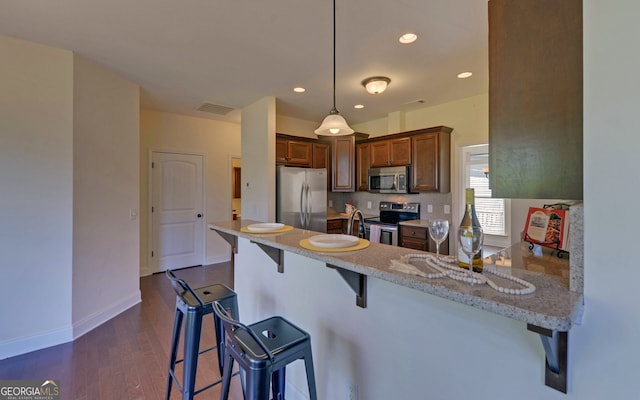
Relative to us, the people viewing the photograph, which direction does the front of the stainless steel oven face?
facing the viewer and to the left of the viewer

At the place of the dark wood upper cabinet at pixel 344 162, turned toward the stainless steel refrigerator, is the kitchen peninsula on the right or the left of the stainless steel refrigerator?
left

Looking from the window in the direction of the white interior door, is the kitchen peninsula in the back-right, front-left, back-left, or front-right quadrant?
front-left

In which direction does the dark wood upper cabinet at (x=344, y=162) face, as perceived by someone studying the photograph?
facing the viewer

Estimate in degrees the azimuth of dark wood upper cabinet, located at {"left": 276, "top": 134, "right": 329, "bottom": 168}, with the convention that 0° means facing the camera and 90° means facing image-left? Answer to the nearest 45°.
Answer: approximately 315°

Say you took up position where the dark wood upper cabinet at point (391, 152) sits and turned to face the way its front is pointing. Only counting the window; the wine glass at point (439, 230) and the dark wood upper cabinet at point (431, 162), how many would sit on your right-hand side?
0

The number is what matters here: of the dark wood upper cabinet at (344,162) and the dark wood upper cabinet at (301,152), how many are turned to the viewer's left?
0

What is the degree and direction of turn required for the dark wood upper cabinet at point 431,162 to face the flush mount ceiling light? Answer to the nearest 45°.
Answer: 0° — it already faces it

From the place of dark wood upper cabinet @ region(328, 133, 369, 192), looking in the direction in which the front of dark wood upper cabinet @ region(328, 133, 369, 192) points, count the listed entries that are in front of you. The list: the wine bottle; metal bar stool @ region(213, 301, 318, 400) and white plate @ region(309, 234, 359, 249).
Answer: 3

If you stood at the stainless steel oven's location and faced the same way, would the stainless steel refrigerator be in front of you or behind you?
in front

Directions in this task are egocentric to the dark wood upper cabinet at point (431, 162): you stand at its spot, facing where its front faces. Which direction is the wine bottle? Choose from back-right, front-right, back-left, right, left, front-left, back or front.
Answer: front-left

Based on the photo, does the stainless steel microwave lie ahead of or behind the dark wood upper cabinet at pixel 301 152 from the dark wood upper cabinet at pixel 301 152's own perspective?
ahead

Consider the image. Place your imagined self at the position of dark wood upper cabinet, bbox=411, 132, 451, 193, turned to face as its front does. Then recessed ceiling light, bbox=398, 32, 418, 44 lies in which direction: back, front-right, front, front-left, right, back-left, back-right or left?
front-left

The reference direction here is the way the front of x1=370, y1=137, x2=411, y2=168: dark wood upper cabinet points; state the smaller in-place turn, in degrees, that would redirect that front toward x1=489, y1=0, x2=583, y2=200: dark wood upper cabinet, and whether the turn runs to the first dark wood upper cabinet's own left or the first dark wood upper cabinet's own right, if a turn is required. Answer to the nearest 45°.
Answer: approximately 45° to the first dark wood upper cabinet's own left

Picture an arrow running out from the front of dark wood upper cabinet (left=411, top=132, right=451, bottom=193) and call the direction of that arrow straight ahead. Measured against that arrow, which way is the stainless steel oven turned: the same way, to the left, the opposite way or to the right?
the same way

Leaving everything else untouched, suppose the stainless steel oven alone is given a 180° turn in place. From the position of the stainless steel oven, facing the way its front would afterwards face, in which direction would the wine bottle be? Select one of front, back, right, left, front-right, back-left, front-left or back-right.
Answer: back-right

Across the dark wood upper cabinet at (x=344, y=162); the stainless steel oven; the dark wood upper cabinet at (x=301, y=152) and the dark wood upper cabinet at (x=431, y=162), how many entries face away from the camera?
0
